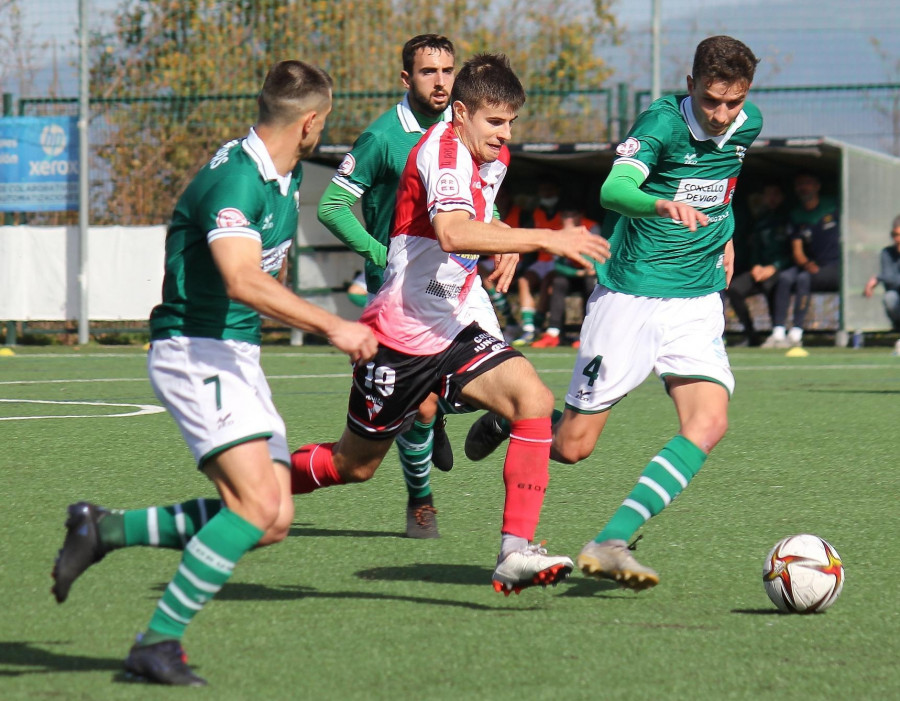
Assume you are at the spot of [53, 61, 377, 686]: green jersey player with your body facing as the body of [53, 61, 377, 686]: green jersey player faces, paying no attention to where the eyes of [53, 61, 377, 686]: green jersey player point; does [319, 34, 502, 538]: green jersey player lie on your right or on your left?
on your left

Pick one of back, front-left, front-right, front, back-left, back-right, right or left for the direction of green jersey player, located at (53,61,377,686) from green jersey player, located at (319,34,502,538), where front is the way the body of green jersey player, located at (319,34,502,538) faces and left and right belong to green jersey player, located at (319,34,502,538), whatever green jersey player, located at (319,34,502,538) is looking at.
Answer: front-right

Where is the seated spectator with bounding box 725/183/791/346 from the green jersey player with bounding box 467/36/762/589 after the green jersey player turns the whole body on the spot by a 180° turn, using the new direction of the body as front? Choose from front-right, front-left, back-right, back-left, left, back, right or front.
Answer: front-right

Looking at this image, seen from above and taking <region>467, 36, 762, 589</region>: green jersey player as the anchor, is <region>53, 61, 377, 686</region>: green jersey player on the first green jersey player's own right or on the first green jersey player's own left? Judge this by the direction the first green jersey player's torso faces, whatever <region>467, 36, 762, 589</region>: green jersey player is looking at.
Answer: on the first green jersey player's own right

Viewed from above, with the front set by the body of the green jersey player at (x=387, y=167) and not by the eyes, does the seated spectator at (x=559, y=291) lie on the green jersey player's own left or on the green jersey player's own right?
on the green jersey player's own left

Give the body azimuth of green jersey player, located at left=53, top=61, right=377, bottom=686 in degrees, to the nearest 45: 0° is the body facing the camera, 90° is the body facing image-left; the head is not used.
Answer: approximately 270°

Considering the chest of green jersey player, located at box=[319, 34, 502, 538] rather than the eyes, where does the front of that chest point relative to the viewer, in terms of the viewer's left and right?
facing the viewer and to the right of the viewer

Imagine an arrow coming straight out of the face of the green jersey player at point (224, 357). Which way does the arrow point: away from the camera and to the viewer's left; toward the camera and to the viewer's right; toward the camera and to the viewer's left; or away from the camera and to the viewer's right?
away from the camera and to the viewer's right
